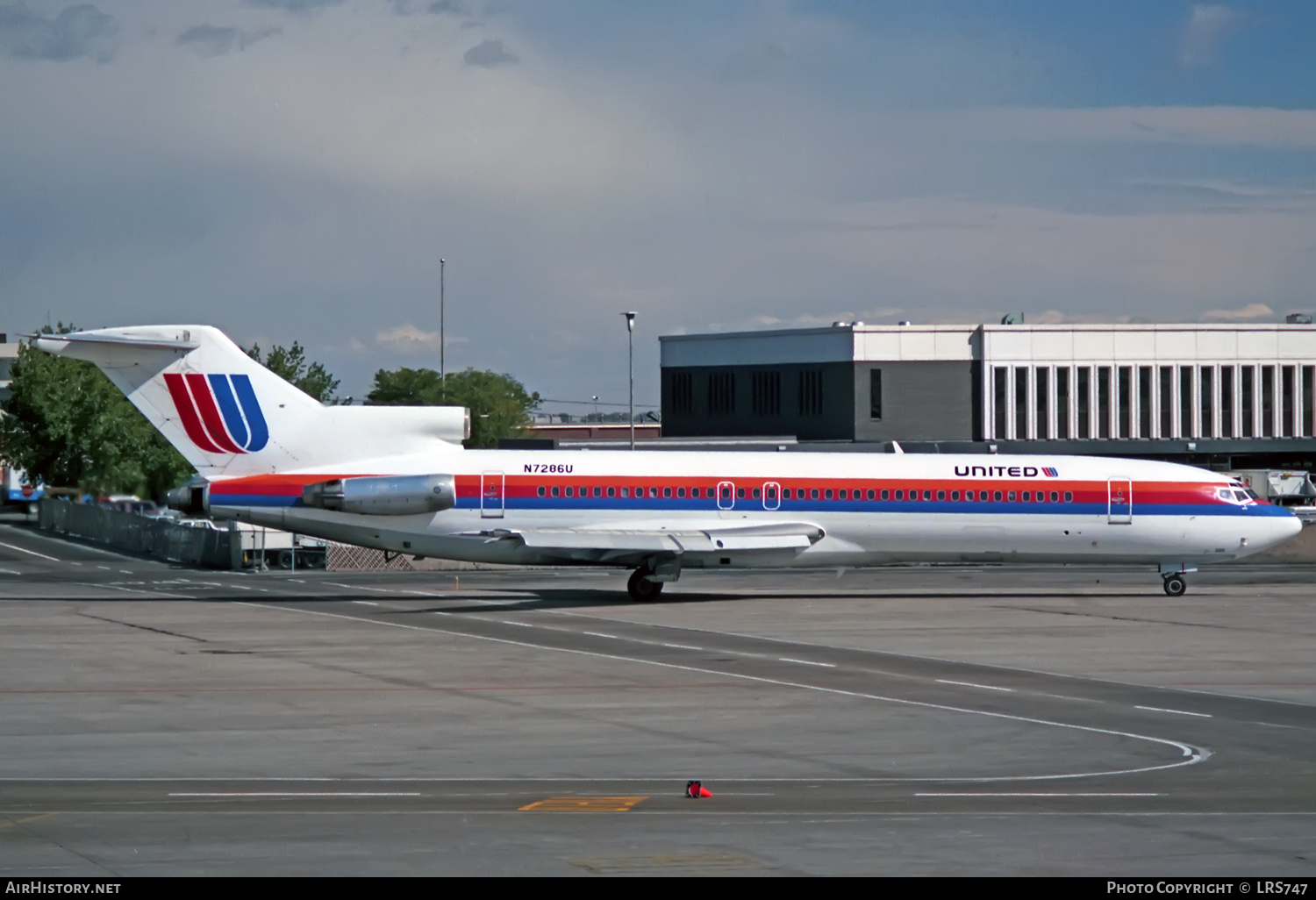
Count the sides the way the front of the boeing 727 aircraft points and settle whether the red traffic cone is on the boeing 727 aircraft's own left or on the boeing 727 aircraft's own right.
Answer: on the boeing 727 aircraft's own right

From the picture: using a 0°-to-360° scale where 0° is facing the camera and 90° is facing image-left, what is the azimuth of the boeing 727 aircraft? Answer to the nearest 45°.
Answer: approximately 270°
